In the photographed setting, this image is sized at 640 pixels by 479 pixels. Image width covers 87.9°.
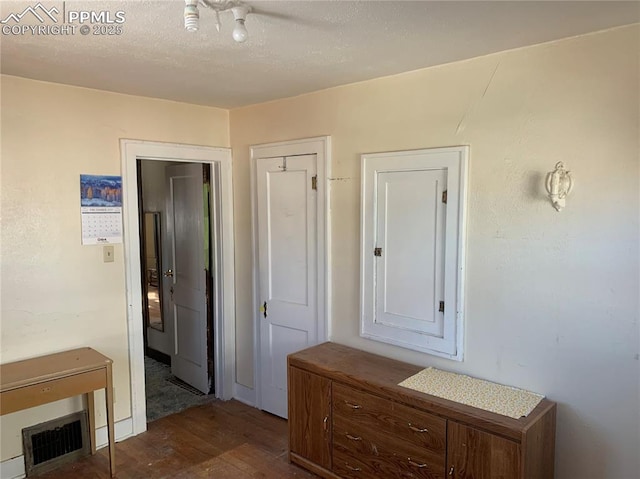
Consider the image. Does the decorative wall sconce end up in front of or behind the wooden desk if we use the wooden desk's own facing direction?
in front

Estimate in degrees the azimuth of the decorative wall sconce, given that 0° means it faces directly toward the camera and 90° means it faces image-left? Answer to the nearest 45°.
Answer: approximately 45°

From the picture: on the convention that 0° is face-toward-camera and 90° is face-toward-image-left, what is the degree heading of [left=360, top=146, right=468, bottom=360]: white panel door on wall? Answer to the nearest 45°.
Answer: approximately 45°

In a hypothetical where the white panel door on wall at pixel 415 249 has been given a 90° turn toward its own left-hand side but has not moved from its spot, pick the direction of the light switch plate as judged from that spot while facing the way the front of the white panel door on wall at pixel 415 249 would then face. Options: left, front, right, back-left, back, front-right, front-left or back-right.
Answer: back-right

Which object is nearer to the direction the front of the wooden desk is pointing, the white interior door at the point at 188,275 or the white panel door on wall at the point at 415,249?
the white panel door on wall

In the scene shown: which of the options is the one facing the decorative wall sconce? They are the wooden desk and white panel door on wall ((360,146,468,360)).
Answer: the wooden desk

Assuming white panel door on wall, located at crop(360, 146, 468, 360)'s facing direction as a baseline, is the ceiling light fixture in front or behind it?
in front

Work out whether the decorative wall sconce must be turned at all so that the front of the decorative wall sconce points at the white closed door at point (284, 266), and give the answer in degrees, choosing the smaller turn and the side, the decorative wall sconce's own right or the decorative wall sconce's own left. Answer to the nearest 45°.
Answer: approximately 45° to the decorative wall sconce's own right
